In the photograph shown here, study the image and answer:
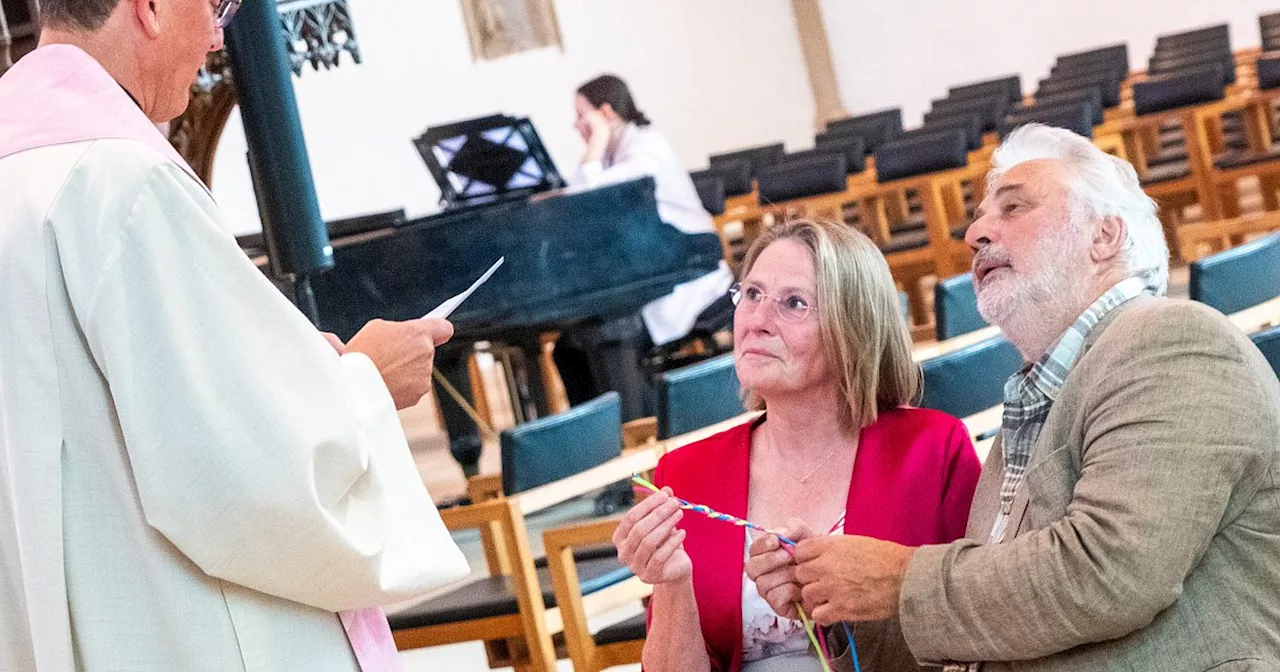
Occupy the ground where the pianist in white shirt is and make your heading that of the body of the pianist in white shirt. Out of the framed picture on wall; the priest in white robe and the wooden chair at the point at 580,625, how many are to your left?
2

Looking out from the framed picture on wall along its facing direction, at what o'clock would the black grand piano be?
The black grand piano is roughly at 12 o'clock from the framed picture on wall.

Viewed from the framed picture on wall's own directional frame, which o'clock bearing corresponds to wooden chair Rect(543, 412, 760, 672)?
The wooden chair is roughly at 12 o'clock from the framed picture on wall.

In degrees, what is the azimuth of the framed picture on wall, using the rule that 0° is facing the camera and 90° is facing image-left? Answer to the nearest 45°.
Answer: approximately 0°

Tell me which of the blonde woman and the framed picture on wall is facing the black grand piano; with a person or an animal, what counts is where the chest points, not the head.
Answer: the framed picture on wall

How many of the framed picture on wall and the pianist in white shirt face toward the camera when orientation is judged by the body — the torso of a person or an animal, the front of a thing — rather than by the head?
1

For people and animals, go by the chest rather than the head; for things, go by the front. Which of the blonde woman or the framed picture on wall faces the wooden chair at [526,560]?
the framed picture on wall

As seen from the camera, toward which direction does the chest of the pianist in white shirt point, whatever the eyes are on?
to the viewer's left

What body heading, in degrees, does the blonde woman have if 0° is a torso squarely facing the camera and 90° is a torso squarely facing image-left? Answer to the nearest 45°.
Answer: approximately 45°
